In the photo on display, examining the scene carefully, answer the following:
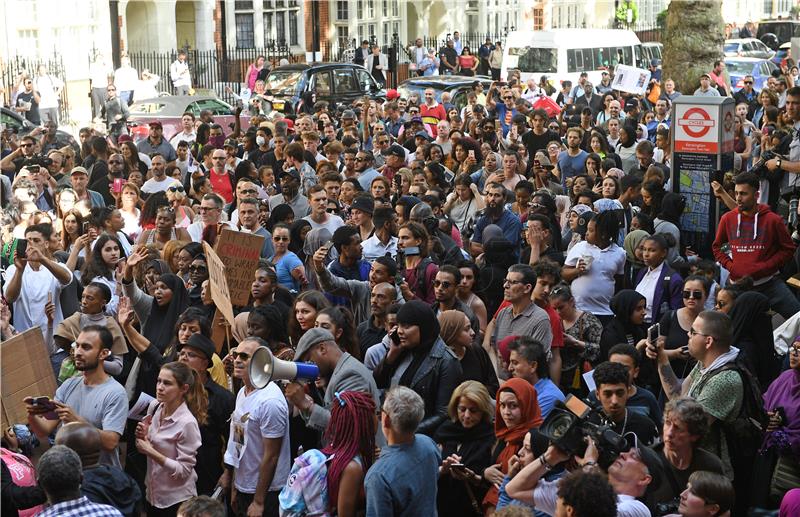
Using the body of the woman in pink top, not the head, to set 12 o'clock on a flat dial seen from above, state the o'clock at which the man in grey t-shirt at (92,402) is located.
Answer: The man in grey t-shirt is roughly at 3 o'clock from the woman in pink top.

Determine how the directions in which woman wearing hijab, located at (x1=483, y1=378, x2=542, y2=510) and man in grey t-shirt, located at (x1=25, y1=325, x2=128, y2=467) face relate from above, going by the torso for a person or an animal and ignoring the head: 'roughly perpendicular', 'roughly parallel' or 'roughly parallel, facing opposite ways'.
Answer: roughly parallel

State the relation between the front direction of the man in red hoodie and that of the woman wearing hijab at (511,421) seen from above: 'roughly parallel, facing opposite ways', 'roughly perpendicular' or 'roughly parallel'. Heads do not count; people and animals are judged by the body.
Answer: roughly parallel

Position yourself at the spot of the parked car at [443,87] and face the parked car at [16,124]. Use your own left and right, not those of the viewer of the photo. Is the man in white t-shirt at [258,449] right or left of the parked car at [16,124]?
left

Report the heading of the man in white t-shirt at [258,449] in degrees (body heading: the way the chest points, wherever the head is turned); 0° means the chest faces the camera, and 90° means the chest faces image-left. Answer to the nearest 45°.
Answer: approximately 45°

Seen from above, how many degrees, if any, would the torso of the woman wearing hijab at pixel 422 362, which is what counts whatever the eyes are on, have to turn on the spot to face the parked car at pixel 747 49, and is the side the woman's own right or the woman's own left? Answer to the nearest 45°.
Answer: approximately 135° to the woman's own right

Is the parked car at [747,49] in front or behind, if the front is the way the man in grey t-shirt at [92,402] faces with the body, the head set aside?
behind

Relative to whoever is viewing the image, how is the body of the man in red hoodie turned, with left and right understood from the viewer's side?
facing the viewer and to the left of the viewer

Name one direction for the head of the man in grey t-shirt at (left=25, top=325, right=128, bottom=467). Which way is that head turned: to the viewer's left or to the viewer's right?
to the viewer's left

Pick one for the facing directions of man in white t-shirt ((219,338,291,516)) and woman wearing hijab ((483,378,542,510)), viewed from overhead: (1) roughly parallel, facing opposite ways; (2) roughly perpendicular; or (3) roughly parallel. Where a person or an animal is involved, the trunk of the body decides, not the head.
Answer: roughly parallel
